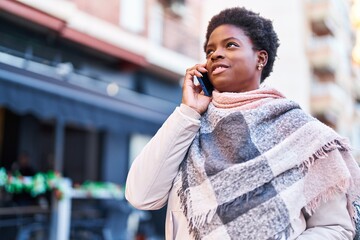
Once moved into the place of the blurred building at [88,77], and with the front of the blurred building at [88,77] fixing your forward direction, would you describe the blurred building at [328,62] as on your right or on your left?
on your left

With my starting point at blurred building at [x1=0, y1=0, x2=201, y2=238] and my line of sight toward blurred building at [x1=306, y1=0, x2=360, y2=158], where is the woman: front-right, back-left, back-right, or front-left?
back-right

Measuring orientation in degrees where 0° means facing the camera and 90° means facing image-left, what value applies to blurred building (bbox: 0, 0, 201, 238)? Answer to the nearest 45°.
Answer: approximately 315°

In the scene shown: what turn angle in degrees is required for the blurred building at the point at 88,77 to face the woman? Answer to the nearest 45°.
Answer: approximately 45° to its right

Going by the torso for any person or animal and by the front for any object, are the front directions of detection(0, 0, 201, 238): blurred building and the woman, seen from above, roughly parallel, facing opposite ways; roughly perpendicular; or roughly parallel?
roughly perpendicular

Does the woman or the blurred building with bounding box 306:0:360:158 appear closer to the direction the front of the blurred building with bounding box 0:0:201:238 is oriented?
the woman
